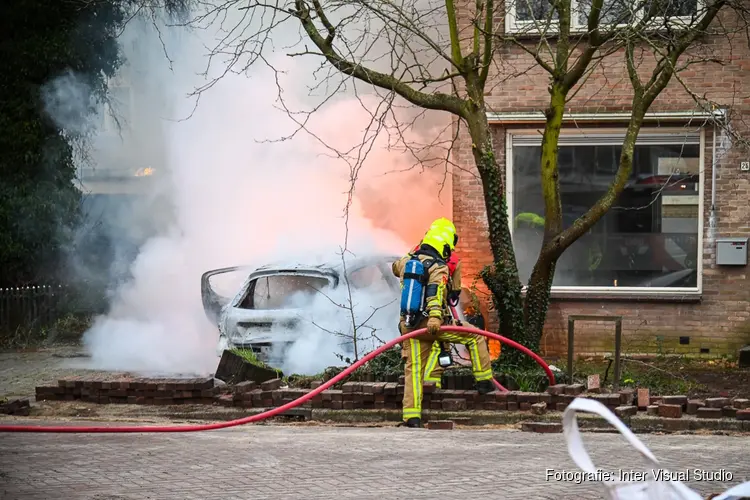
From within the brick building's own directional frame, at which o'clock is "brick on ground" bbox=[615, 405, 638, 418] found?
The brick on ground is roughly at 12 o'clock from the brick building.

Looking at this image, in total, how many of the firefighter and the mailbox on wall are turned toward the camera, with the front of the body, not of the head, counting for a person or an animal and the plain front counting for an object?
1

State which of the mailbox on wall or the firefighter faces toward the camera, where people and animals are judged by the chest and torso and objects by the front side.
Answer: the mailbox on wall

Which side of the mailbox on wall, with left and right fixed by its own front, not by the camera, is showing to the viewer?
front

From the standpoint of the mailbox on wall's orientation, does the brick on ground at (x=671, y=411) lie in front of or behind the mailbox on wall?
in front

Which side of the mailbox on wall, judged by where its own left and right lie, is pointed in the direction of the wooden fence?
right

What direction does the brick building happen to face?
toward the camera

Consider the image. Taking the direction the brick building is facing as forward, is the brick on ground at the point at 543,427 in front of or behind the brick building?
in front

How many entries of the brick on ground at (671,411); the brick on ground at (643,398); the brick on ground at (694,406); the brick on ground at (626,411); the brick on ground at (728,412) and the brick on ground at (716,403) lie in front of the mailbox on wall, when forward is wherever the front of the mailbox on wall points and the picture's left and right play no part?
6

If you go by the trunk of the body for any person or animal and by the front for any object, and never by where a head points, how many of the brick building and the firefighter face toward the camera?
1

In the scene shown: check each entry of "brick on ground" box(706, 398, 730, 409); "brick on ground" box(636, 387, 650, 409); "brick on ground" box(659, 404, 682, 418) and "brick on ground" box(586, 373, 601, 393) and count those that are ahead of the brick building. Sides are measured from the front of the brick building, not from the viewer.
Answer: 4

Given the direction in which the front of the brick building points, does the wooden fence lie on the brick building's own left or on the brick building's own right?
on the brick building's own right

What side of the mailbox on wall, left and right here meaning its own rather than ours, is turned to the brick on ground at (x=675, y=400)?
front

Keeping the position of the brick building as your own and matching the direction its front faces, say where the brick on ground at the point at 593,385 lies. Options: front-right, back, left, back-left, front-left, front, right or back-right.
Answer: front
